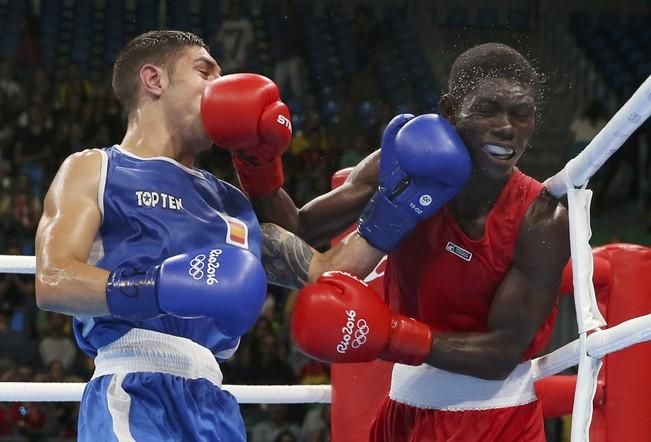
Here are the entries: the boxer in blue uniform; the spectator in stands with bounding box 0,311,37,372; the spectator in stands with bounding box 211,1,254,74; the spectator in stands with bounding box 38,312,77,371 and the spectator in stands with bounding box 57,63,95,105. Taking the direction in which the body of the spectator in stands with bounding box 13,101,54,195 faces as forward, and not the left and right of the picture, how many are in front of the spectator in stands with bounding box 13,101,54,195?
3

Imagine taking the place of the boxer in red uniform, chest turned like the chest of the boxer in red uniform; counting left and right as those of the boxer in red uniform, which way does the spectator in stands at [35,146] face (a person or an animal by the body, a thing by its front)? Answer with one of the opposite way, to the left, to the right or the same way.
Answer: to the left

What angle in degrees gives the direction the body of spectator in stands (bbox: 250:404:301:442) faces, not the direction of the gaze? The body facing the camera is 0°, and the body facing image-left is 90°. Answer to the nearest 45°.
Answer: approximately 0°

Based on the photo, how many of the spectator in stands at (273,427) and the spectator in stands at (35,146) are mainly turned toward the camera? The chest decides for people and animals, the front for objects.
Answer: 2

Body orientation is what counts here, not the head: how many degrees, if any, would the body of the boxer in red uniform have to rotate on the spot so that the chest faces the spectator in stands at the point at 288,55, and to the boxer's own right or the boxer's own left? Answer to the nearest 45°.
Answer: approximately 135° to the boxer's own right

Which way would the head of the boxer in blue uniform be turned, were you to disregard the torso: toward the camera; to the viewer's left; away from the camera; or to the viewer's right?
to the viewer's right

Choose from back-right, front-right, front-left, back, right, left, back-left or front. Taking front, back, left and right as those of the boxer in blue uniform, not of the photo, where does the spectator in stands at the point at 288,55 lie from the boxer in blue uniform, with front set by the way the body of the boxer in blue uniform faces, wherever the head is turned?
back-left

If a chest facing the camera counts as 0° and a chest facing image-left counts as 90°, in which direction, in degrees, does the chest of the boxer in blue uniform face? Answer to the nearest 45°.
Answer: approximately 315°

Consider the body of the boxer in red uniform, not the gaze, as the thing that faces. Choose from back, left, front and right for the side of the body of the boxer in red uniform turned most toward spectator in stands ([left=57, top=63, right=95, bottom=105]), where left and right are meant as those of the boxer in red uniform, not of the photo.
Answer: right

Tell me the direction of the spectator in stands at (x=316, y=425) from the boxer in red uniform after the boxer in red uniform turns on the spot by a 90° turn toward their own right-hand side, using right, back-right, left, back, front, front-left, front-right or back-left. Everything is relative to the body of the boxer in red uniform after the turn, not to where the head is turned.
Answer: front-right
